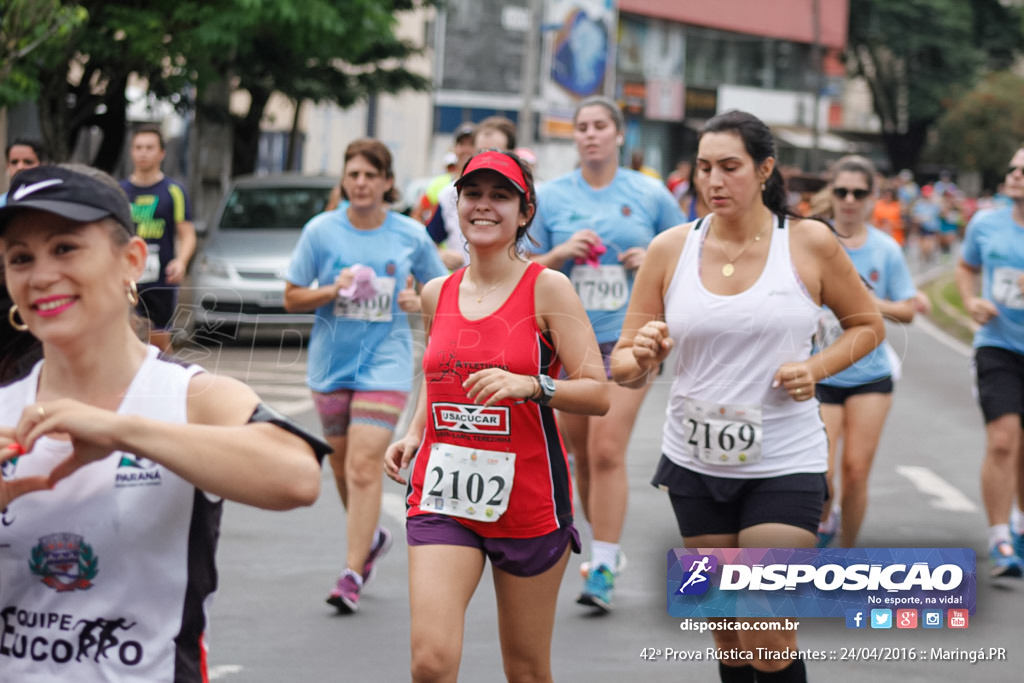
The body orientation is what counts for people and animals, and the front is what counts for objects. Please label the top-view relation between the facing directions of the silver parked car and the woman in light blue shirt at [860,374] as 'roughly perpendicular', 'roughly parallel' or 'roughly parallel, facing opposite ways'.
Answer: roughly parallel

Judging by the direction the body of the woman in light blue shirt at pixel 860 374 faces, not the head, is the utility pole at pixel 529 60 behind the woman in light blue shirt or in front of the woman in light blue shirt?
behind

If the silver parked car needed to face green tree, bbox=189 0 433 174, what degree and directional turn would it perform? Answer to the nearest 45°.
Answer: approximately 180°

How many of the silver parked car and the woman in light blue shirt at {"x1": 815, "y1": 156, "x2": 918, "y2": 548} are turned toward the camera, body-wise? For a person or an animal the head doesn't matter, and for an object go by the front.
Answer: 2

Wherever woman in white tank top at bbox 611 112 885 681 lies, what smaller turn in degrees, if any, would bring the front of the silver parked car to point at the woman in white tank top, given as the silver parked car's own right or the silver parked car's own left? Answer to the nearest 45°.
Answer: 0° — it already faces them

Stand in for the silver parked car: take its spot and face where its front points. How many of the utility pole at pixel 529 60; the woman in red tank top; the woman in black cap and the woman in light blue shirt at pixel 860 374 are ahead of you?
3

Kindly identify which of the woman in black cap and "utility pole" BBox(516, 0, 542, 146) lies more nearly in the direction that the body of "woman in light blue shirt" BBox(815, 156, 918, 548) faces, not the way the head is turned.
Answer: the woman in black cap

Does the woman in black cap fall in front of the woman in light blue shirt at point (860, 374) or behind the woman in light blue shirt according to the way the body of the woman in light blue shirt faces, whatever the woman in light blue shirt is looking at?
in front

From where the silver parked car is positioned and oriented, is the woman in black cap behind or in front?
in front

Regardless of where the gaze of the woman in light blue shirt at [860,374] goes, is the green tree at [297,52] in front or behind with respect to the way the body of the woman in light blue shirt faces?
behind

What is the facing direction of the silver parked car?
toward the camera

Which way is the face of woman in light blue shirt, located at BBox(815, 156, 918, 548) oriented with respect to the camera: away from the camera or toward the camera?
toward the camera

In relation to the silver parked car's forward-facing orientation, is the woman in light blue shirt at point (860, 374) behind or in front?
in front

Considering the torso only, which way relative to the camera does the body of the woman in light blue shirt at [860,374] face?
toward the camera
